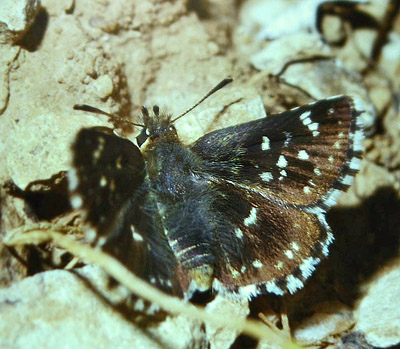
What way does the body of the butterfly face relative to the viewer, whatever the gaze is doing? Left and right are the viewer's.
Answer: facing away from the viewer
